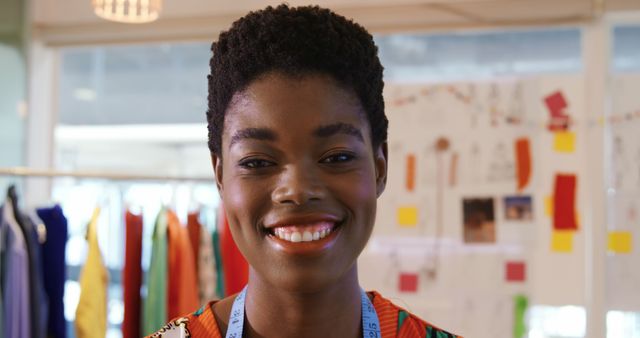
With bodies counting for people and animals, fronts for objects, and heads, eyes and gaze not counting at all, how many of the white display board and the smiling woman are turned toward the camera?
2

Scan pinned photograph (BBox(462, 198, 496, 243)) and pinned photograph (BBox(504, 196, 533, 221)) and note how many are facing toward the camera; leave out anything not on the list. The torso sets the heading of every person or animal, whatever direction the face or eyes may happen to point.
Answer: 2

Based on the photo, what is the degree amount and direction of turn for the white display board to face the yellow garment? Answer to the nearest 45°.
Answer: approximately 45° to its right
